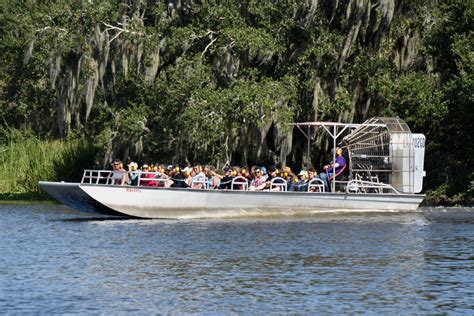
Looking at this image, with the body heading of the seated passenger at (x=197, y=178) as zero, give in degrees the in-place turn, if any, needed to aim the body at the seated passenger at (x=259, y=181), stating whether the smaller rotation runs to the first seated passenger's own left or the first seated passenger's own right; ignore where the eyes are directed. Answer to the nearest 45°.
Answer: approximately 135° to the first seated passenger's own left

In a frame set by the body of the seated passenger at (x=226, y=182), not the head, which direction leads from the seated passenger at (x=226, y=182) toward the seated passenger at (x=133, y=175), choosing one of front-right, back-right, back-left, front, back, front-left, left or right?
front-right

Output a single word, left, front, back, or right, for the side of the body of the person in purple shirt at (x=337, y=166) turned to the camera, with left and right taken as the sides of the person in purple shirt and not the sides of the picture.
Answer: left

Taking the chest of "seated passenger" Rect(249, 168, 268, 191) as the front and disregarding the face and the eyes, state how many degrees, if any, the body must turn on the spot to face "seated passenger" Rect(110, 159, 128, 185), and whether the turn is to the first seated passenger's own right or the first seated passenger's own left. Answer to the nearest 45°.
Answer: approximately 45° to the first seated passenger's own right

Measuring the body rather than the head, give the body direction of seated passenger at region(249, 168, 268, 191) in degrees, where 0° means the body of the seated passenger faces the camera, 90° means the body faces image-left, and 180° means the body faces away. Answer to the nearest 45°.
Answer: approximately 45°

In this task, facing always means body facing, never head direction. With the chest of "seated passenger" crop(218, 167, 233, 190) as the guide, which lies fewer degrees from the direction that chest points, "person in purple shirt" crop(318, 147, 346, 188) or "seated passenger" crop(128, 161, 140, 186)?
the seated passenger

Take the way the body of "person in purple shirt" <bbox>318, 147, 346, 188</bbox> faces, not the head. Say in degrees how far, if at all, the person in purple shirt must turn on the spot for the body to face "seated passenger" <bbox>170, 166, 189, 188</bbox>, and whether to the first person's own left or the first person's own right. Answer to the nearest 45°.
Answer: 0° — they already face them

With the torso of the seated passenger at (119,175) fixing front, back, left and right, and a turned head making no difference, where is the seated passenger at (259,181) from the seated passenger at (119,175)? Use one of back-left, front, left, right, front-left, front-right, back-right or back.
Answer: back-left
